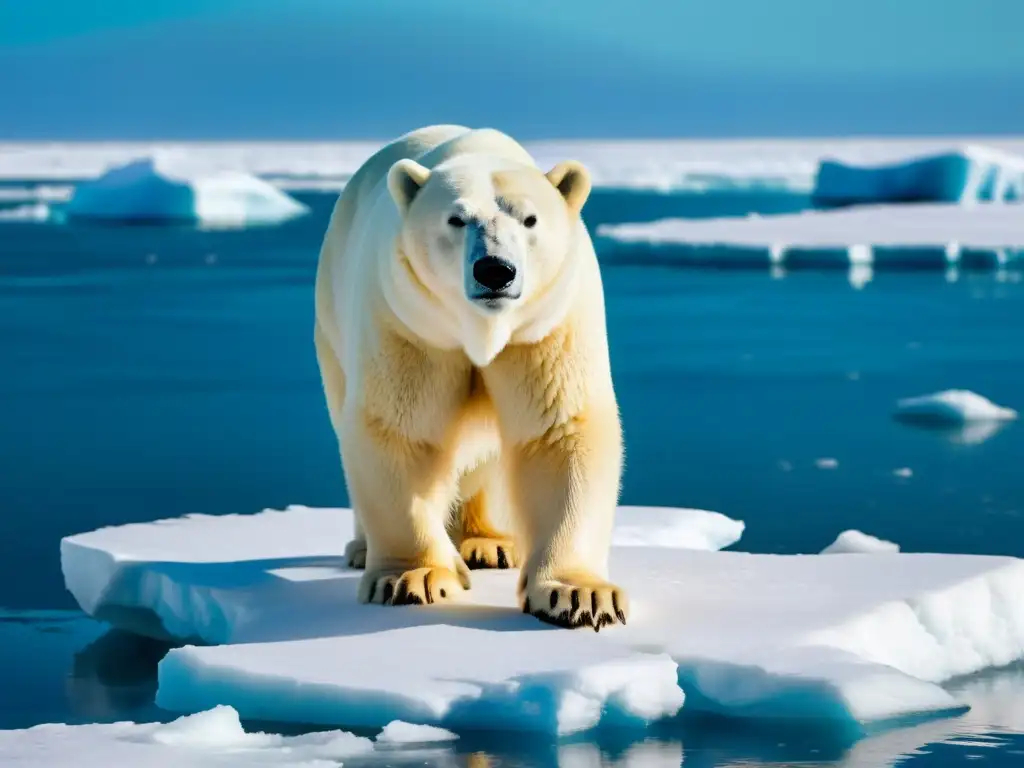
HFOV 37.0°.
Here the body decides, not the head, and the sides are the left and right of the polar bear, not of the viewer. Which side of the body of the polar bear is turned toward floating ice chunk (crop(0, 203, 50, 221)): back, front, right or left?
back

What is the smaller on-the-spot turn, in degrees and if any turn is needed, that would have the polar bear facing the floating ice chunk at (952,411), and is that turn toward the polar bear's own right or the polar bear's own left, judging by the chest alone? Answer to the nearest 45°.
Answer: approximately 135° to the polar bear's own left

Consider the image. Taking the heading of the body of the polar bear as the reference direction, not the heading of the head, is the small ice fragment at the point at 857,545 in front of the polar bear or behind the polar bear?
behind

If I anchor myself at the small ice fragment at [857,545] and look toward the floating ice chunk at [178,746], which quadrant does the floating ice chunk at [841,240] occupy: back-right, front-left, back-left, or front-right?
back-right

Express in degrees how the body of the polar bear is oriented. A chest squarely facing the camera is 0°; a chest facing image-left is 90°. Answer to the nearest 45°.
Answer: approximately 0°

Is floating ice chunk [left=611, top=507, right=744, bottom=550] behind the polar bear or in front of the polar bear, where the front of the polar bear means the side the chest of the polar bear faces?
behind
